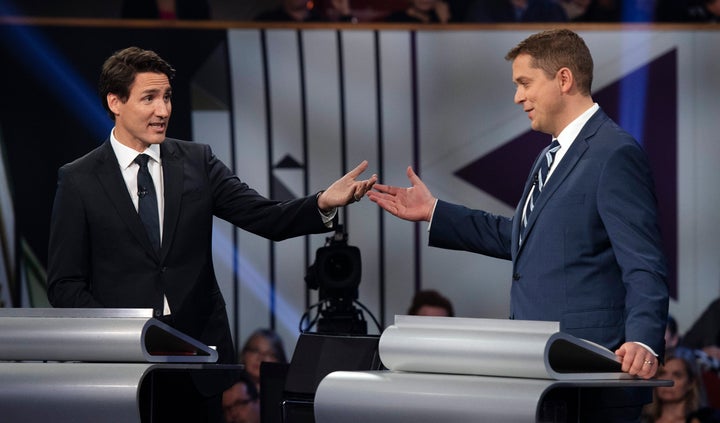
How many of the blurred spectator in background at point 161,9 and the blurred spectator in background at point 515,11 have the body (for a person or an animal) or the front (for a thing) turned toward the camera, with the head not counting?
2

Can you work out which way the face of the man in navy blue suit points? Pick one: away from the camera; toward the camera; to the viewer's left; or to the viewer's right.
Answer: to the viewer's left

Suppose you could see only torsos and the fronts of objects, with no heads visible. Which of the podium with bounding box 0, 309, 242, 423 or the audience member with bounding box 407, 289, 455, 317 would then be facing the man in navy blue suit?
the audience member

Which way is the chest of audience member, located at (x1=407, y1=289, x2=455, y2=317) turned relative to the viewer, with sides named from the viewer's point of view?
facing the viewer

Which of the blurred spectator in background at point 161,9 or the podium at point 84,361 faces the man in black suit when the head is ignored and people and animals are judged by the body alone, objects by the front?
the blurred spectator in background

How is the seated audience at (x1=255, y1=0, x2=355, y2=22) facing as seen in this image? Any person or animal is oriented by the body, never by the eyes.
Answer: toward the camera

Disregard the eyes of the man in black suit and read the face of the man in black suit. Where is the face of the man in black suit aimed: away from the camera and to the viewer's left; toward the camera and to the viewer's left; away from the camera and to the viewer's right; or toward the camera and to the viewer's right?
toward the camera and to the viewer's right

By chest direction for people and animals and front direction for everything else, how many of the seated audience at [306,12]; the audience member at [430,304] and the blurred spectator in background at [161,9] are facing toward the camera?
3

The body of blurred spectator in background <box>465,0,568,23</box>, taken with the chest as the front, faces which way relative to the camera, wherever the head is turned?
toward the camera

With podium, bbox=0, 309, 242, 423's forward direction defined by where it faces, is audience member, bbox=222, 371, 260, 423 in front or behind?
behind

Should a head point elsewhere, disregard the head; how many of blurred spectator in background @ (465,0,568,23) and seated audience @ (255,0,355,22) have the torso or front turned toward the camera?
2

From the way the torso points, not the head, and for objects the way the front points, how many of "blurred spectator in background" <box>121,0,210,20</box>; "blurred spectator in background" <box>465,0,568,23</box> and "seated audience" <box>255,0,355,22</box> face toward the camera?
3

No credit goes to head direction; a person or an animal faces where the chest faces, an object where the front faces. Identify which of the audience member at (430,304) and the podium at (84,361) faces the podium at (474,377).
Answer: the audience member
